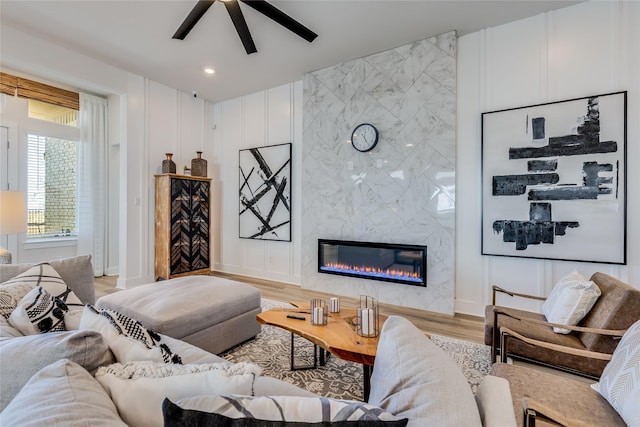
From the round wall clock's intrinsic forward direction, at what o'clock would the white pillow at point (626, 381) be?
The white pillow is roughly at 10 o'clock from the round wall clock.

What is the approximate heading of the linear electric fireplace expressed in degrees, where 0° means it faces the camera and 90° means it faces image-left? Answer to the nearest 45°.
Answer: approximately 45°

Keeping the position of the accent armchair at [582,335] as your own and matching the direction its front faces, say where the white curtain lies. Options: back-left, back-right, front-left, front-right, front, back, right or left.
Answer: front

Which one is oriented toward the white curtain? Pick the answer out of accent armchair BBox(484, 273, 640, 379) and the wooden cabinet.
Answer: the accent armchair

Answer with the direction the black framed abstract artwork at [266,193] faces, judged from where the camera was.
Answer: facing the viewer and to the left of the viewer

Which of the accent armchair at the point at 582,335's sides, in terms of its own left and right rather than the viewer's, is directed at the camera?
left

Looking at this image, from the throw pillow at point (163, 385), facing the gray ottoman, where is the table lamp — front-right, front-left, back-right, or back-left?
front-left

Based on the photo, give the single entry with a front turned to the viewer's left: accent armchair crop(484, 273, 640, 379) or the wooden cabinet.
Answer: the accent armchair

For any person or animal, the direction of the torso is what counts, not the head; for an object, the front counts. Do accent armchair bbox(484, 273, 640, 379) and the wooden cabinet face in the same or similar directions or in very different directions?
very different directions

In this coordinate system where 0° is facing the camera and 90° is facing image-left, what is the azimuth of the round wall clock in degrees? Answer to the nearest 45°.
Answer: approximately 45°

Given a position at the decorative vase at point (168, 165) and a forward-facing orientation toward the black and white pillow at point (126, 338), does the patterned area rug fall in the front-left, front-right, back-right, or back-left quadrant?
front-left

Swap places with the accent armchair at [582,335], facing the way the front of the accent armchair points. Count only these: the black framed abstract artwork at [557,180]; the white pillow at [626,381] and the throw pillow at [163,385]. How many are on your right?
1

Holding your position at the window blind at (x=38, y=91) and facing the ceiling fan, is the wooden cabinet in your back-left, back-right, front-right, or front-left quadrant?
front-left

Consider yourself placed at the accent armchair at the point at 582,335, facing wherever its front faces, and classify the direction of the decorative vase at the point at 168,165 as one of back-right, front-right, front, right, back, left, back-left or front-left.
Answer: front

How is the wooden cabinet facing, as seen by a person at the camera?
facing the viewer and to the right of the viewer

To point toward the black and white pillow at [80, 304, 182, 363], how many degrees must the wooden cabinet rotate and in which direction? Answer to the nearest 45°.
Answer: approximately 45° to its right

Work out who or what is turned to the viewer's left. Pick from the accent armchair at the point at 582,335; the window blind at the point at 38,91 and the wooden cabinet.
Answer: the accent armchair

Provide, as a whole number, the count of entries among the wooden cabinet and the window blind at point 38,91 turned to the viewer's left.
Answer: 0
